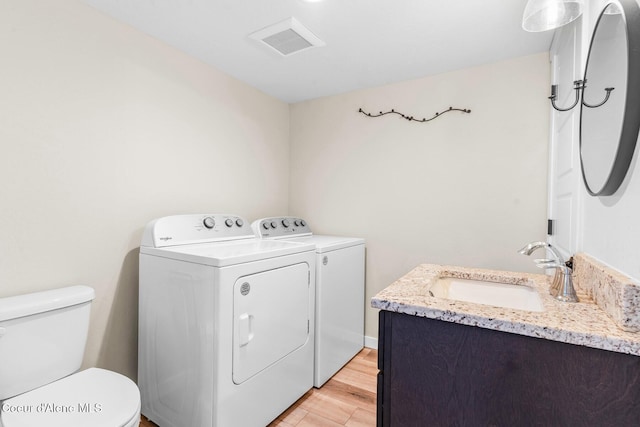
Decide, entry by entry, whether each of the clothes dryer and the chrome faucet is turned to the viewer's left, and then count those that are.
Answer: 1

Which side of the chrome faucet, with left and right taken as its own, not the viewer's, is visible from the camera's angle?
left

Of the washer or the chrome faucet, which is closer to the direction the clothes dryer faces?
the chrome faucet

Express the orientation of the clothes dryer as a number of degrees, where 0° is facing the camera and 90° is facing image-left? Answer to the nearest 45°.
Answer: approximately 315°

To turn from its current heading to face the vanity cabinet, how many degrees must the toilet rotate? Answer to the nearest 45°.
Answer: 0° — it already faces it

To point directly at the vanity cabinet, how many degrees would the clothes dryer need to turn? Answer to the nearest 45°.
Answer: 0° — it already faces it

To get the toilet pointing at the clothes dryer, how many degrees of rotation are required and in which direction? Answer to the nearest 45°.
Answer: approximately 45° to its left
